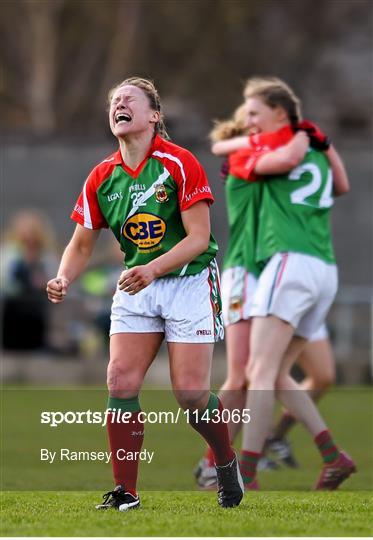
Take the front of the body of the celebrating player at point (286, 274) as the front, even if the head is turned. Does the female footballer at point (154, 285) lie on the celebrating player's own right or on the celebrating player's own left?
on the celebrating player's own left

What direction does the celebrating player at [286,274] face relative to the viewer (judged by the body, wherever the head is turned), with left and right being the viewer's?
facing away from the viewer and to the left of the viewer

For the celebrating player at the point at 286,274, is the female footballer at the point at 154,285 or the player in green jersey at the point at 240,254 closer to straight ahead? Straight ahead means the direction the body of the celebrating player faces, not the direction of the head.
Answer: the player in green jersey
